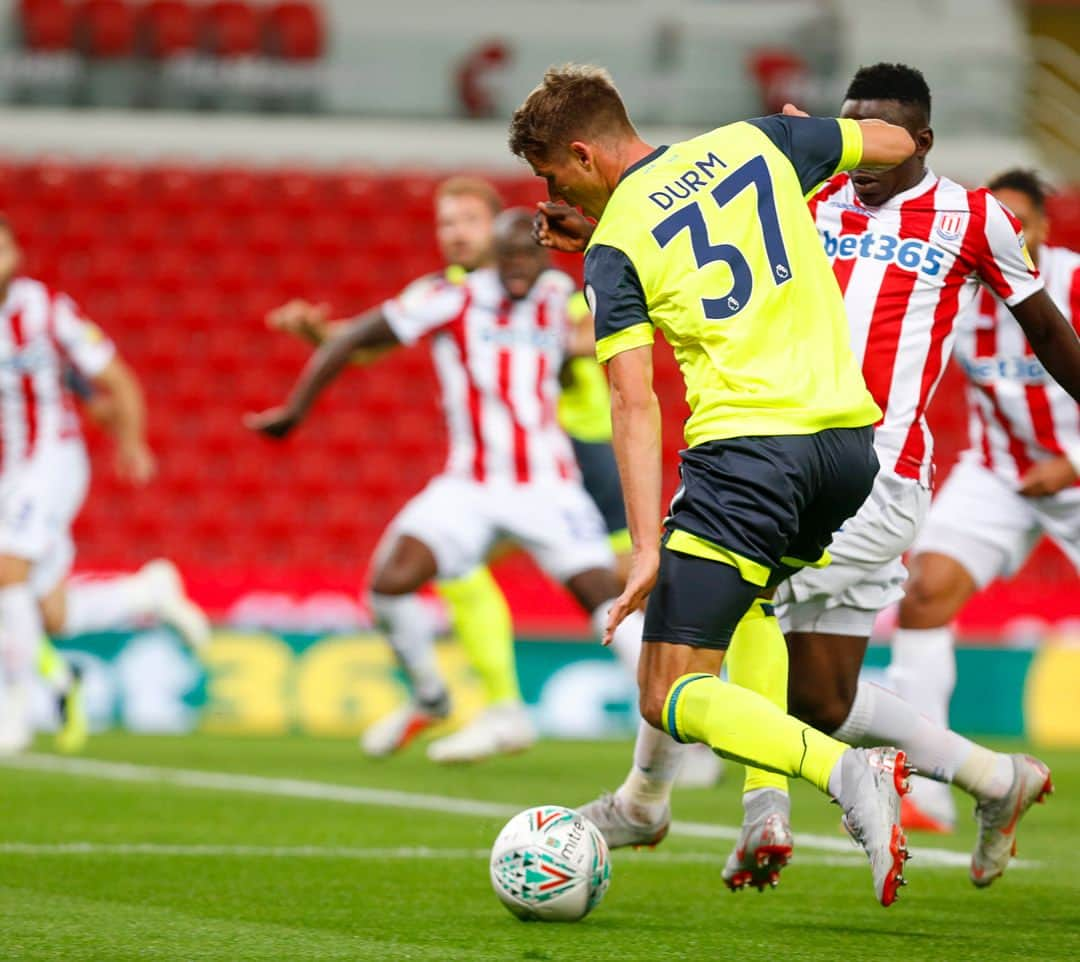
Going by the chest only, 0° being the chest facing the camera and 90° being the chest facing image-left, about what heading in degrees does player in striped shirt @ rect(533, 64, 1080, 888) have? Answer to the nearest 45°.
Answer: approximately 45°

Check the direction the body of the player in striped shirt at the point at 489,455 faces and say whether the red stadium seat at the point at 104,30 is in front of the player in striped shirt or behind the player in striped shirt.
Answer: behind

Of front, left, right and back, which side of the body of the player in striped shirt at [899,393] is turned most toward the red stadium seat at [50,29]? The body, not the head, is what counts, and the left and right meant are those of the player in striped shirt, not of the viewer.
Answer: right

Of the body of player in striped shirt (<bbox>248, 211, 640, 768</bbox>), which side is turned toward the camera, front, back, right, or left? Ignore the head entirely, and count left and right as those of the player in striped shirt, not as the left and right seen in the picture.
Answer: front

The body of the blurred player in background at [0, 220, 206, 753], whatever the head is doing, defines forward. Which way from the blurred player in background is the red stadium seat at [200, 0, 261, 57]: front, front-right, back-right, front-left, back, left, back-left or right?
back-right

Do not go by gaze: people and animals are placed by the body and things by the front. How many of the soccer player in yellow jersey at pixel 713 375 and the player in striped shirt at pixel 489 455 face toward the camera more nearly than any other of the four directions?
1

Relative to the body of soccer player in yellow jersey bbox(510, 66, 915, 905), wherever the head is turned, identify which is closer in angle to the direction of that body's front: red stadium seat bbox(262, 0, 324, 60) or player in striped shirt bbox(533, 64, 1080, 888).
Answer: the red stadium seat

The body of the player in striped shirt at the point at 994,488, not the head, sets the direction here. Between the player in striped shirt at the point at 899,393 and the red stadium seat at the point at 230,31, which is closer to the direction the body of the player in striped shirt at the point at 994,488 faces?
the player in striped shirt

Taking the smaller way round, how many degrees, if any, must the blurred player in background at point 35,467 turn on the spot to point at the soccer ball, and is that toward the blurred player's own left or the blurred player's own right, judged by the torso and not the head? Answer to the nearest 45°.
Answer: approximately 45° to the blurred player's own left

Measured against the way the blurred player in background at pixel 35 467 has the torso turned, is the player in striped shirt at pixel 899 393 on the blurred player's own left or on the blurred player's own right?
on the blurred player's own left

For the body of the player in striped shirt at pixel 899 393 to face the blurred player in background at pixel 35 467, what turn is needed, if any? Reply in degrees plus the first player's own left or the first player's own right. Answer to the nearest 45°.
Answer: approximately 90° to the first player's own right

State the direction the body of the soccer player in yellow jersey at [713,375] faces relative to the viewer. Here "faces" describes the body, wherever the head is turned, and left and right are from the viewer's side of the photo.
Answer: facing away from the viewer and to the left of the viewer

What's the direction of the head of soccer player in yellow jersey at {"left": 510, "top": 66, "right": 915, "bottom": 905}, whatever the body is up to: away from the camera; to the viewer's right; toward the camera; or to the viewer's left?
to the viewer's left
